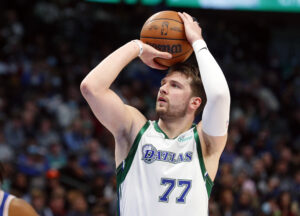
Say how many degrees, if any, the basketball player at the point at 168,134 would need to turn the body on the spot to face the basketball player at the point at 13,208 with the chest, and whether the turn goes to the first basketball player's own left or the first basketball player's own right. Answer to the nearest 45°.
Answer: approximately 90° to the first basketball player's own right

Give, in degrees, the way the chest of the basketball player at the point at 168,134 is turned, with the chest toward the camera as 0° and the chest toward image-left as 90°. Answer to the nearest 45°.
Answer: approximately 0°
